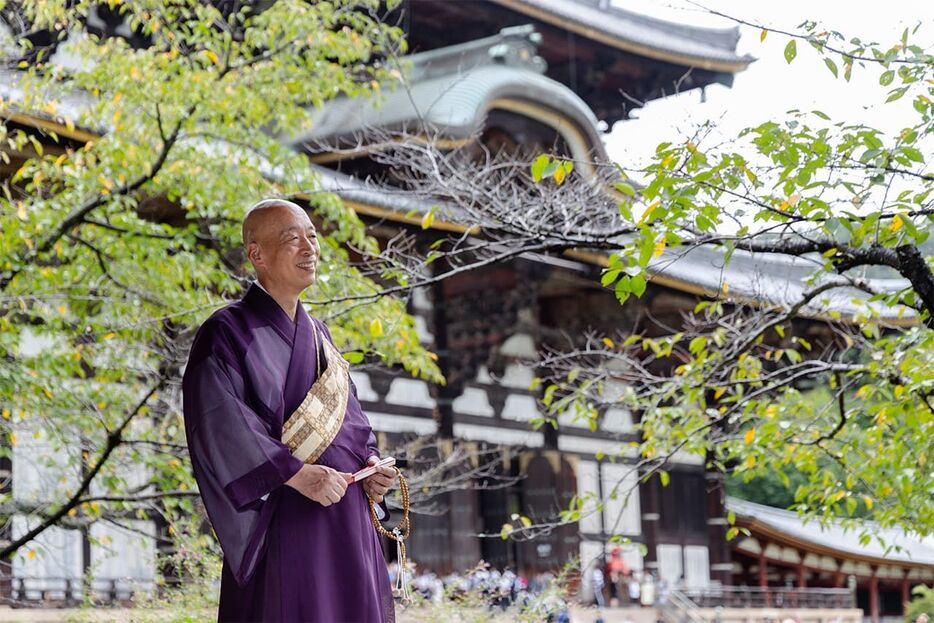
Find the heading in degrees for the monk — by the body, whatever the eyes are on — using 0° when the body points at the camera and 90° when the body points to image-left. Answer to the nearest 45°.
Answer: approximately 315°

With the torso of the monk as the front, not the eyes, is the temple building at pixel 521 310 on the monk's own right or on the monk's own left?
on the monk's own left

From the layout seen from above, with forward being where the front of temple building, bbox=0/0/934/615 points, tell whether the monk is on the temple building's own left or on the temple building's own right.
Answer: on the temple building's own right

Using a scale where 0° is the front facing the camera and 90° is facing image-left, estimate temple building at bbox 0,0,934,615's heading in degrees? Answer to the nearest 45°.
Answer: approximately 315°
